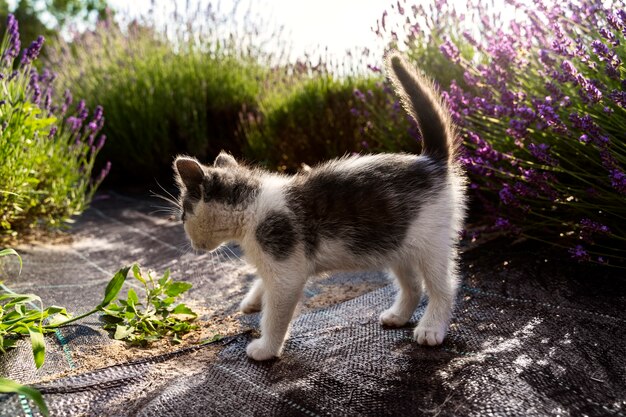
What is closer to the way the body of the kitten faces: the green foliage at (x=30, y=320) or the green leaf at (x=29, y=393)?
the green foliage

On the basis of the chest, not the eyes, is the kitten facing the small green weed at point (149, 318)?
yes

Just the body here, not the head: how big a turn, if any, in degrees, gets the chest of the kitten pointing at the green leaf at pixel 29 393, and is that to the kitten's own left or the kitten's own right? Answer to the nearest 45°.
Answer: approximately 45° to the kitten's own left

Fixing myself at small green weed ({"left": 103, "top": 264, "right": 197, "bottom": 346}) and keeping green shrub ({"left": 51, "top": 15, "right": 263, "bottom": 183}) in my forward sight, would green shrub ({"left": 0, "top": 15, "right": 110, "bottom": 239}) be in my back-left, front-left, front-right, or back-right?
front-left

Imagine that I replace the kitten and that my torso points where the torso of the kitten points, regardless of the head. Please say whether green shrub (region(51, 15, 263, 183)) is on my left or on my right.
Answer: on my right

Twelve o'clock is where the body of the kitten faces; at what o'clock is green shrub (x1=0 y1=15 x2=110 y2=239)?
The green shrub is roughly at 1 o'clock from the kitten.

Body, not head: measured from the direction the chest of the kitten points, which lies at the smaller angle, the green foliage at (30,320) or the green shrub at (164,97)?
the green foliage

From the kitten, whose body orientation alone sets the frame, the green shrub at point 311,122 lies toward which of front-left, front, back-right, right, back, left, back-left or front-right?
right

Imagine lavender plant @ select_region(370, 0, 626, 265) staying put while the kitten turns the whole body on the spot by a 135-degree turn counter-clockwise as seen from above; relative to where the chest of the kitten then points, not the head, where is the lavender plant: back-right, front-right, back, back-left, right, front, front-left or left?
left

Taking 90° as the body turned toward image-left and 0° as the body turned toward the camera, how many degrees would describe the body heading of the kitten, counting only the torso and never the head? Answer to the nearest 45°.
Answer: approximately 90°
